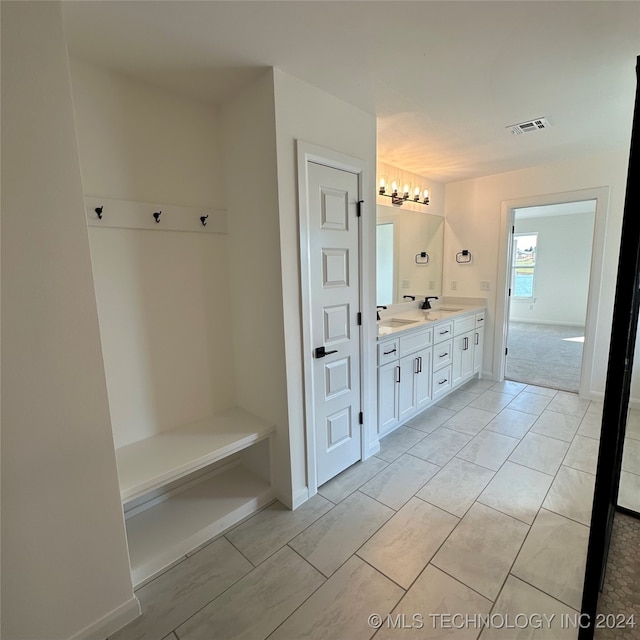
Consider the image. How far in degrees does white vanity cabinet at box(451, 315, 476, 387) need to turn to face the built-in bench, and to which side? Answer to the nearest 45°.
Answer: approximately 90° to its right

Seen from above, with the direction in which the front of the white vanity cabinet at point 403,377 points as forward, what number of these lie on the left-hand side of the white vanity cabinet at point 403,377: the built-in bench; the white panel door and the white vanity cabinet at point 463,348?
1

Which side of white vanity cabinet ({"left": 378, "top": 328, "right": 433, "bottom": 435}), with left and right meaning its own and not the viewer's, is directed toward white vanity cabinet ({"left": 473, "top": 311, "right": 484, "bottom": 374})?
left

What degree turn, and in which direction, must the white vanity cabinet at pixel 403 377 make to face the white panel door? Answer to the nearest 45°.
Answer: approximately 90° to its right

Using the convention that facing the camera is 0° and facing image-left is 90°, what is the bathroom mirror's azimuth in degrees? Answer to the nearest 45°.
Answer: approximately 315°

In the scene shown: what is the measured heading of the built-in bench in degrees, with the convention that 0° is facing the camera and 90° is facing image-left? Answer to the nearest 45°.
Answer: approximately 315°

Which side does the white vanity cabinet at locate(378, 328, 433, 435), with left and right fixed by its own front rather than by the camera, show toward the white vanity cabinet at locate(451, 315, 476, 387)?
left
